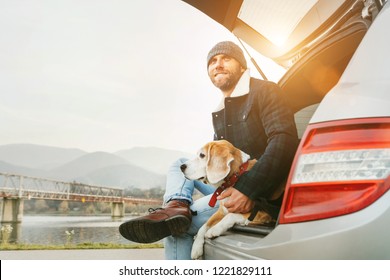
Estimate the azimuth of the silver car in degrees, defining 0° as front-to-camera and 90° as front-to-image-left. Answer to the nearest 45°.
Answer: approximately 225°

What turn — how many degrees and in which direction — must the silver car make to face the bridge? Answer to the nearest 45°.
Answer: approximately 90° to its left

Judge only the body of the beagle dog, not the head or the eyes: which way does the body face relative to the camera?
to the viewer's left

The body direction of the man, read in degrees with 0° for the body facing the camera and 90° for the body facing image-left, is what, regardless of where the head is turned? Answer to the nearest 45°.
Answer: approximately 45°
